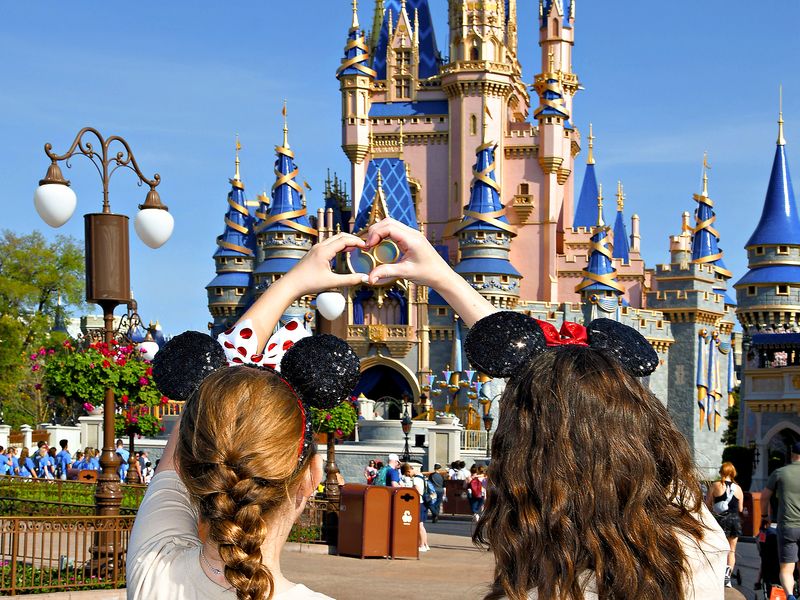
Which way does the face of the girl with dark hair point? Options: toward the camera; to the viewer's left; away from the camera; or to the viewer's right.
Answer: away from the camera

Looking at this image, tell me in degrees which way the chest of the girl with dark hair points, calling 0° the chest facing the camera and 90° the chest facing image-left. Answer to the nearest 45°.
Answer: approximately 180°

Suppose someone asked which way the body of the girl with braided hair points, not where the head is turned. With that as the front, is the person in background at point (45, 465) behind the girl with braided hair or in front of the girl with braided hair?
in front

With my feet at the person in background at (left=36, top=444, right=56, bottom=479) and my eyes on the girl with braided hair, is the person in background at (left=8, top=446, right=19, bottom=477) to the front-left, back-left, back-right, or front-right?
back-right

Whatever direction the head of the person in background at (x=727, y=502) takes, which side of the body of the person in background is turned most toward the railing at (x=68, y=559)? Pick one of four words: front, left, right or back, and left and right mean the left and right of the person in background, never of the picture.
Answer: left

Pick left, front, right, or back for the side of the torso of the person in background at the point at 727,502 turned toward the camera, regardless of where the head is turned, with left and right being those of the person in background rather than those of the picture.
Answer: back

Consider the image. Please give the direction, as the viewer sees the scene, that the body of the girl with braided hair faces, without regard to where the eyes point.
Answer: away from the camera

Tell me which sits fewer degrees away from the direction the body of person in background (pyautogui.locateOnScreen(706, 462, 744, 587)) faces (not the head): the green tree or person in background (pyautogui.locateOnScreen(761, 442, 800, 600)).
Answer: the green tree
